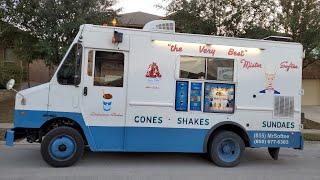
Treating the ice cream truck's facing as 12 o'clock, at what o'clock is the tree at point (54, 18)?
The tree is roughly at 2 o'clock from the ice cream truck.

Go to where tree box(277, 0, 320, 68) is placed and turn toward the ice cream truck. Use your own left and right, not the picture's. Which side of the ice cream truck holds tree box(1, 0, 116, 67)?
right

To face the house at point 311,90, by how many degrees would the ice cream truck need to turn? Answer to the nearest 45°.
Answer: approximately 135° to its right

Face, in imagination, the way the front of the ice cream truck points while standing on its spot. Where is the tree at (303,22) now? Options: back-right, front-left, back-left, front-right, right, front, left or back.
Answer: back-right

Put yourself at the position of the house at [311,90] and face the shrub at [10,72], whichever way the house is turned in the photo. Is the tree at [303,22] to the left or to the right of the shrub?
left

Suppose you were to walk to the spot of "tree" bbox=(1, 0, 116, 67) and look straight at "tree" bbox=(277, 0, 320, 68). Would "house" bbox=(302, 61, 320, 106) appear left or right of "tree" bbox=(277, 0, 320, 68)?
left

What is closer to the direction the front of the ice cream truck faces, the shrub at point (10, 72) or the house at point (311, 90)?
the shrub

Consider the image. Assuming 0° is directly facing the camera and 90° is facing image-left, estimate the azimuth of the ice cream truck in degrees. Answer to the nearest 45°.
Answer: approximately 90°

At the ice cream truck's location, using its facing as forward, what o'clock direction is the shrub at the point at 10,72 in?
The shrub is roughly at 2 o'clock from the ice cream truck.
